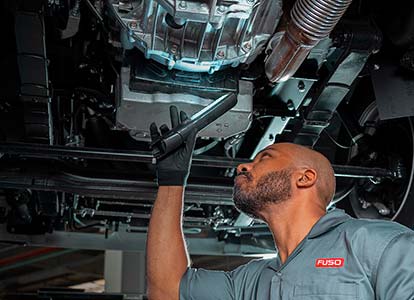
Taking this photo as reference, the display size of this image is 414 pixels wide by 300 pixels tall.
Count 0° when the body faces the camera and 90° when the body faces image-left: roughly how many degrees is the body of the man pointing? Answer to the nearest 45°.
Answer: approximately 45°
